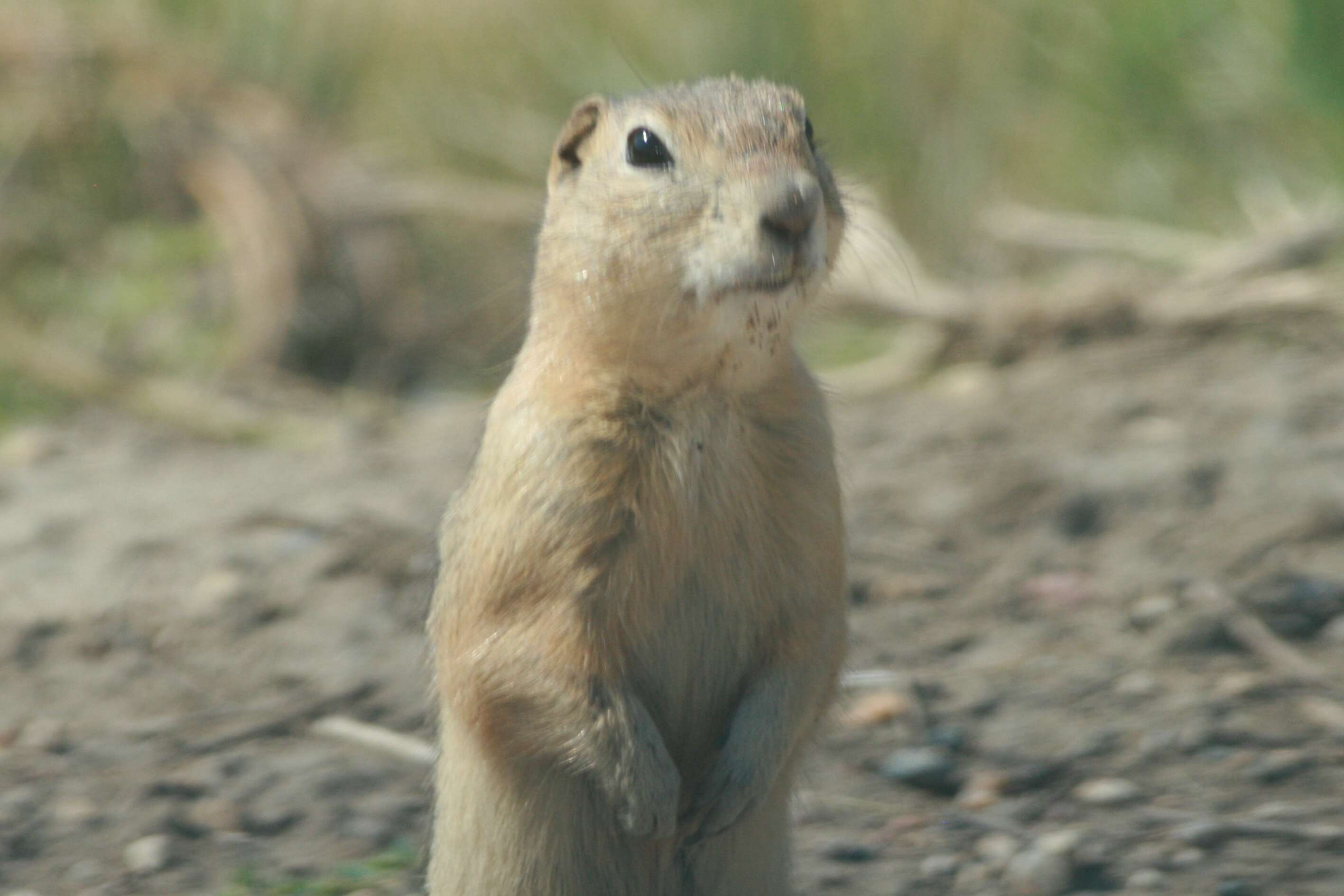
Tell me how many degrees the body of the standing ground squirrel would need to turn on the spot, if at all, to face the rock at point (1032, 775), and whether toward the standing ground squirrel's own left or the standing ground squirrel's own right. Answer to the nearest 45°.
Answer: approximately 90° to the standing ground squirrel's own left

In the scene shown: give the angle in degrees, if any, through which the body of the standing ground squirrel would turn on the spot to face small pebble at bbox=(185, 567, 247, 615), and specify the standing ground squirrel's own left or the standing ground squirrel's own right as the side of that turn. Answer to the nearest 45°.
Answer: approximately 180°

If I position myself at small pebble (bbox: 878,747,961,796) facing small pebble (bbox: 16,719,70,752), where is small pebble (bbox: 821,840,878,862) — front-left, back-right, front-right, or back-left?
front-left

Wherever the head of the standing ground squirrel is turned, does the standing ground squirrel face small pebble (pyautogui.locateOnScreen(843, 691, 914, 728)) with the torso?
no

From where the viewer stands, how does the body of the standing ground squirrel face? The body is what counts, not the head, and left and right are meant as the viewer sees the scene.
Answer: facing the viewer and to the right of the viewer

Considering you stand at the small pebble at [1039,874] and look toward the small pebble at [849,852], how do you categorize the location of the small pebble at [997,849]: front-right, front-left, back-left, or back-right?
front-right

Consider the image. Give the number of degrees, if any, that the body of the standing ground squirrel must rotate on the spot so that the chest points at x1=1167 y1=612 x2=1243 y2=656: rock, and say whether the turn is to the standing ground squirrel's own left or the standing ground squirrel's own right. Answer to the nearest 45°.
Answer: approximately 90° to the standing ground squirrel's own left

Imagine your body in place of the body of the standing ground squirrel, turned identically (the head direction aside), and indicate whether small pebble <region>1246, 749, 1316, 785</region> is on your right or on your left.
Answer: on your left

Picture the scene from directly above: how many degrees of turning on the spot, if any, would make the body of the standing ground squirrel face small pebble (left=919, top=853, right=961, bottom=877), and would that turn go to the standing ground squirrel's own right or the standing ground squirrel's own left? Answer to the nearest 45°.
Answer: approximately 90° to the standing ground squirrel's own left

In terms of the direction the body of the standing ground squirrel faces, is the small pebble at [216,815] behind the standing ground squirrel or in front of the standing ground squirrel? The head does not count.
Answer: behind

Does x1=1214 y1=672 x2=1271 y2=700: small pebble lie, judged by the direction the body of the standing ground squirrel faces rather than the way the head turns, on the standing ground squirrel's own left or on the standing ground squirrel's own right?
on the standing ground squirrel's own left

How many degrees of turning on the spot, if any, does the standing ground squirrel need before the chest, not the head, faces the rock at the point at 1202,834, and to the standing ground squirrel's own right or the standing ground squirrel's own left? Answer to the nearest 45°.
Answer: approximately 90° to the standing ground squirrel's own left

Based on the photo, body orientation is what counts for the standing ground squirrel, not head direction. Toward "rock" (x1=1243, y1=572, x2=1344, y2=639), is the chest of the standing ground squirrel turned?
no

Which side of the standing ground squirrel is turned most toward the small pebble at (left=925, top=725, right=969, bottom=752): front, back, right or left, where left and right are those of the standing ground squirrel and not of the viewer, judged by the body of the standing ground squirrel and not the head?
left

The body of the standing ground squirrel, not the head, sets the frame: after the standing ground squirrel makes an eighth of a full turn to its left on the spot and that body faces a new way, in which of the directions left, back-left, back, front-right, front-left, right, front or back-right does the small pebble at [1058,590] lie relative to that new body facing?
front-left

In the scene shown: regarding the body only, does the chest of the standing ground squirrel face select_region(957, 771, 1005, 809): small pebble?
no
